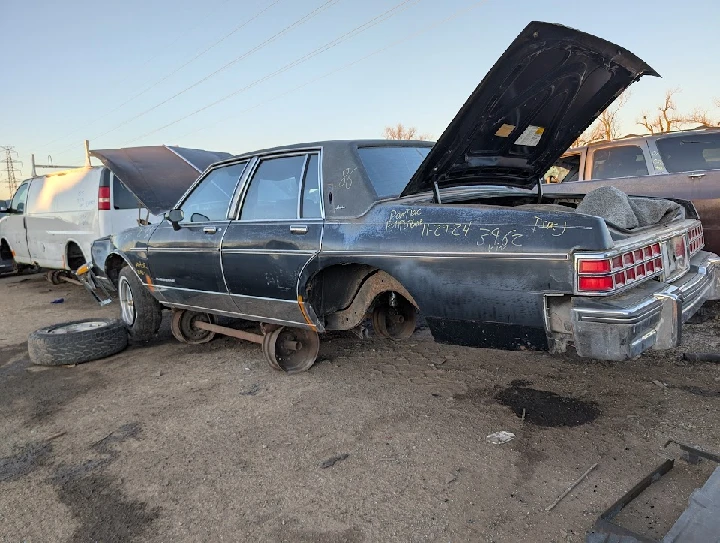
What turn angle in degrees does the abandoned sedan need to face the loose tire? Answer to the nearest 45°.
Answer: approximately 45° to its left

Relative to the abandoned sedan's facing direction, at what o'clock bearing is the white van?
The white van is roughly at 12 o'clock from the abandoned sedan.

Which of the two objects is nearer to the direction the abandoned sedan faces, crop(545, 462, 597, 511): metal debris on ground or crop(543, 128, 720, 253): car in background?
the car in background

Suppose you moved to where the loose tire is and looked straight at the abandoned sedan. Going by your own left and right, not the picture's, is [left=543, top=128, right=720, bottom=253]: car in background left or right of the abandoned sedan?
left

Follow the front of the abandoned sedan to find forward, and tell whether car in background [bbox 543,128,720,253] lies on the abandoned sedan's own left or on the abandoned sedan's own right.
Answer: on the abandoned sedan's own right

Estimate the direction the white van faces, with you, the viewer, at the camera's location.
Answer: facing away from the viewer and to the left of the viewer

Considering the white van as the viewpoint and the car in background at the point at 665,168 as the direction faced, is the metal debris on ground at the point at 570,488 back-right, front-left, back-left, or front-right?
front-right

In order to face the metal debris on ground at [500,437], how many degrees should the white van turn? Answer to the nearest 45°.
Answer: approximately 135° to its left

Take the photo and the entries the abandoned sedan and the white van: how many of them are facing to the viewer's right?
0

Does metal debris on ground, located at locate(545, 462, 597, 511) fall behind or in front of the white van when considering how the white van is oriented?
behind

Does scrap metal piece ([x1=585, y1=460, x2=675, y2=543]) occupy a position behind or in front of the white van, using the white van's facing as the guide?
behind

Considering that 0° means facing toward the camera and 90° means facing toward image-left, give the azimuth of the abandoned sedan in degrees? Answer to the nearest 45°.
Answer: approximately 135°

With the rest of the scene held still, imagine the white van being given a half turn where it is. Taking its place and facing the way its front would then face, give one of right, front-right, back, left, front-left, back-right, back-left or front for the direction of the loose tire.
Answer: front-right
